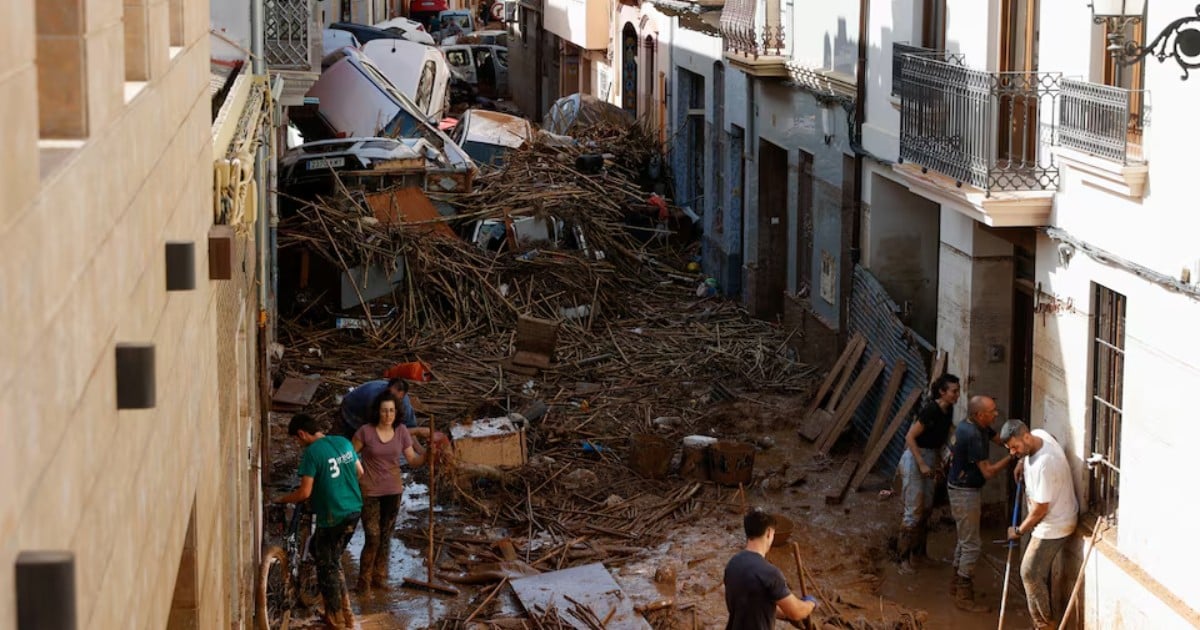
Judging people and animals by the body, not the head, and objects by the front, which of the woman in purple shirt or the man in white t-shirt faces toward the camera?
the woman in purple shirt

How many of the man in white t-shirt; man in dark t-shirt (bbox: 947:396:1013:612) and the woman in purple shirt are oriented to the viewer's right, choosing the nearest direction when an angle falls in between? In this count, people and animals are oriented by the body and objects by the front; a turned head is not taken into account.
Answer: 1

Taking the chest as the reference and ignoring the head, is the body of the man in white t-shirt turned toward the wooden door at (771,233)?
no

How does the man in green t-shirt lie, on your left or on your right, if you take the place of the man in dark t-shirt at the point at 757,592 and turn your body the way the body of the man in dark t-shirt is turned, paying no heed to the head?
on your left

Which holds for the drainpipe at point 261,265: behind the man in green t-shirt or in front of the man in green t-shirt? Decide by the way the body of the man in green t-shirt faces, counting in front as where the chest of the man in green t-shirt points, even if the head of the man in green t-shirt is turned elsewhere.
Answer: in front

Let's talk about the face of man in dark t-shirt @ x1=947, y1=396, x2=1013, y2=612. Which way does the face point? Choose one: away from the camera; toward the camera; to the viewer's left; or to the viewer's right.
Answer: to the viewer's right

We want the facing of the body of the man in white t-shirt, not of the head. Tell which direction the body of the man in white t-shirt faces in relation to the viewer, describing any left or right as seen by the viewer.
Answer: facing to the left of the viewer

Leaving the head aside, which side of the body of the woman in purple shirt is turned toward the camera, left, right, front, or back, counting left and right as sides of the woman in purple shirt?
front

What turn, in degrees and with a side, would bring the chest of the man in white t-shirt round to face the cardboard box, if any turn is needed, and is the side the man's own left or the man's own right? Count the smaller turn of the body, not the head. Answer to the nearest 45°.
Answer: approximately 45° to the man's own right

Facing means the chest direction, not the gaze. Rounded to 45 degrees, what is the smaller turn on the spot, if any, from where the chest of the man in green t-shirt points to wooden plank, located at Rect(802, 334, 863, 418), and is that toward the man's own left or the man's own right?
approximately 90° to the man's own right

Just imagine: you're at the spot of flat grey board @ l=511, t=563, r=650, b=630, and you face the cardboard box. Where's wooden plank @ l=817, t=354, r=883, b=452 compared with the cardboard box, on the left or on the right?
right

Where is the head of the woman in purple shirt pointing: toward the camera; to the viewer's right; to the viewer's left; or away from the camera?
toward the camera

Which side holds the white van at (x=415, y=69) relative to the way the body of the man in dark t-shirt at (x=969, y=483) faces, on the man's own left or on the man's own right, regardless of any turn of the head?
on the man's own left

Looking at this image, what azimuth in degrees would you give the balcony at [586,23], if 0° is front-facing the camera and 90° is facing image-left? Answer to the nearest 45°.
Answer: approximately 45°

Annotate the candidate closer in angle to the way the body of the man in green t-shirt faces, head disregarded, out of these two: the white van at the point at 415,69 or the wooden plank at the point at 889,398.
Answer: the white van

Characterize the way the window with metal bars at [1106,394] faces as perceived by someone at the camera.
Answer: facing the viewer and to the left of the viewer
